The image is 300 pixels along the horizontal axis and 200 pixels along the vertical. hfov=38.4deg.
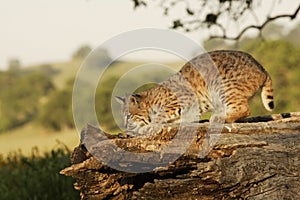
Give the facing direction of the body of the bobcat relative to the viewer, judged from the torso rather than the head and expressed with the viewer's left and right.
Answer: facing to the left of the viewer
